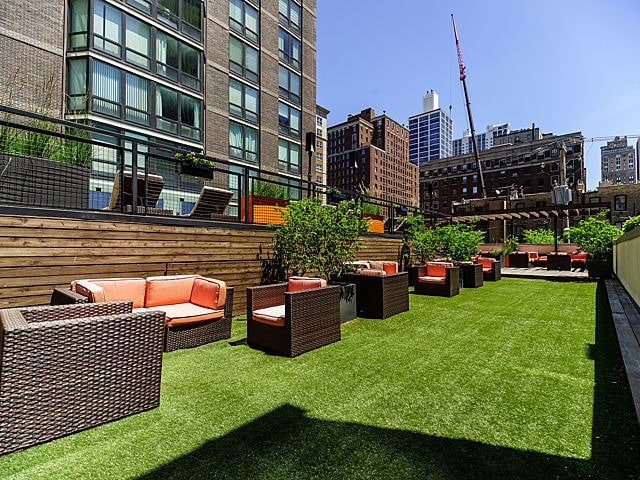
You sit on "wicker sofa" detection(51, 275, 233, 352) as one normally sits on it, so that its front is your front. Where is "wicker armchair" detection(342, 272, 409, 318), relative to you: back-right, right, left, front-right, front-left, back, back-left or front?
front-left

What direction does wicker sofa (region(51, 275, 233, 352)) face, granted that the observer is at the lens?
facing the viewer and to the right of the viewer

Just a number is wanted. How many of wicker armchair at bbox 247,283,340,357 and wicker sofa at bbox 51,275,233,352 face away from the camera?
0

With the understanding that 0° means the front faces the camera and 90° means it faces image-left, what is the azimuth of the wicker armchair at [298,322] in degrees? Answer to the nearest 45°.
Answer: approximately 45°

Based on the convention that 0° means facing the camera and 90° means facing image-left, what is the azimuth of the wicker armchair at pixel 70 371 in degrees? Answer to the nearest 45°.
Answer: approximately 225°

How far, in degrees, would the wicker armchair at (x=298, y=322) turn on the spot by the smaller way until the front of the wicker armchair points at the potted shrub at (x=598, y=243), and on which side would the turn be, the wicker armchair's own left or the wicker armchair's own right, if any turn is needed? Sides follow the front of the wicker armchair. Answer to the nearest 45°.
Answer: approximately 180°

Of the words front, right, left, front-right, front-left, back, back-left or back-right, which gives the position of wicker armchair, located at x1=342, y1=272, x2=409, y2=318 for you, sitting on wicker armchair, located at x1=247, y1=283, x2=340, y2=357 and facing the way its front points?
back

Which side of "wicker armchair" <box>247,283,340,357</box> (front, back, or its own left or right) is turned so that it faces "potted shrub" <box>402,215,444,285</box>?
back

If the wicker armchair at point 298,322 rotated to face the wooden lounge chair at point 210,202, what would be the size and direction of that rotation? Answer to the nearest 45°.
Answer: approximately 90° to its right

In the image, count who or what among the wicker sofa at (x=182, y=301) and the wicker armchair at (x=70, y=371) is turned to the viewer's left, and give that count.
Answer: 0

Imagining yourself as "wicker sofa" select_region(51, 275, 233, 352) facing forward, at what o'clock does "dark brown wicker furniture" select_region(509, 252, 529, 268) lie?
The dark brown wicker furniture is roughly at 10 o'clock from the wicker sofa.

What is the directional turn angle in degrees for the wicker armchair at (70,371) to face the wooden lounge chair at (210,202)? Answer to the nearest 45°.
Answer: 0° — it already faces it

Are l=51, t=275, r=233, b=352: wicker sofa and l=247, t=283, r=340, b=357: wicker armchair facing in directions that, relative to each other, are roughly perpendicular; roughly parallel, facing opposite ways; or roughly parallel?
roughly perpendicular

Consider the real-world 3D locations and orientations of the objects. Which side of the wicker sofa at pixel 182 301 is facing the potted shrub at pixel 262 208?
left

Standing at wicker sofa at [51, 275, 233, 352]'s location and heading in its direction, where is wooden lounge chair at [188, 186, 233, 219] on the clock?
The wooden lounge chair is roughly at 8 o'clock from the wicker sofa.

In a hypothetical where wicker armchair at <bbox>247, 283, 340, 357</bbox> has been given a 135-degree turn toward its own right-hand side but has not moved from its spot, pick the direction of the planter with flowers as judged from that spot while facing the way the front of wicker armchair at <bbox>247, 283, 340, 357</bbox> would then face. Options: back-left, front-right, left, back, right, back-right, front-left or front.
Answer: front-left

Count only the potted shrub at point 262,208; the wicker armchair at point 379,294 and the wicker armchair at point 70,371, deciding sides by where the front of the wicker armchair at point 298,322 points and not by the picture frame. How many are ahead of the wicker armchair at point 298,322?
1
